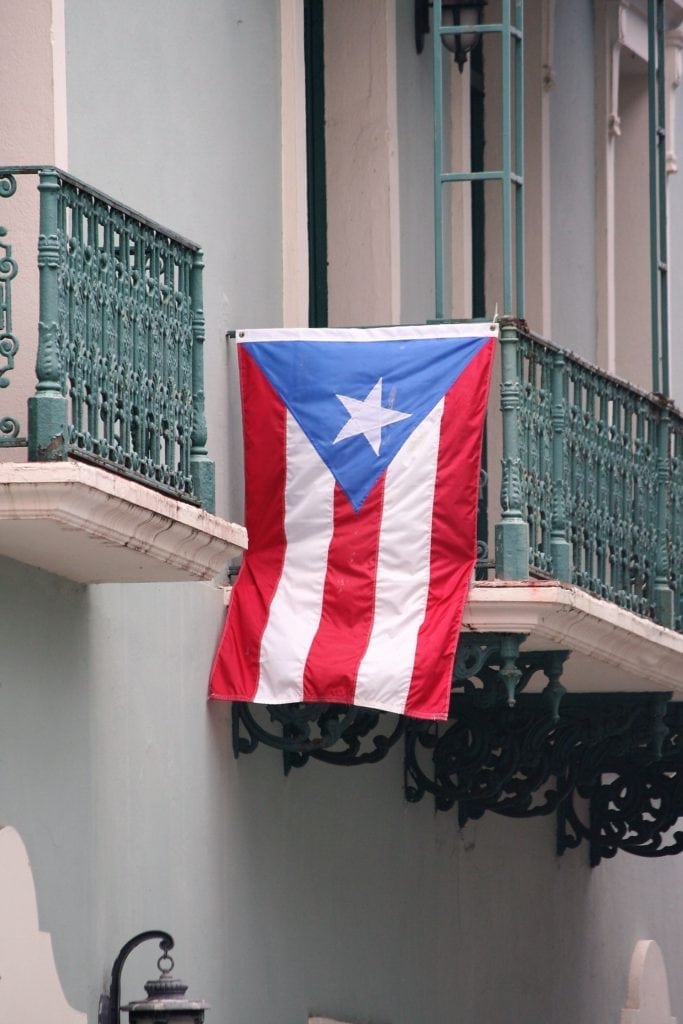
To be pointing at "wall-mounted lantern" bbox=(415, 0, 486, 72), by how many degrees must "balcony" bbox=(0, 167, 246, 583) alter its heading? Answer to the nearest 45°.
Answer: approximately 90° to its left

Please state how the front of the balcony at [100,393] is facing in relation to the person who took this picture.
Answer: facing the viewer and to the right of the viewer

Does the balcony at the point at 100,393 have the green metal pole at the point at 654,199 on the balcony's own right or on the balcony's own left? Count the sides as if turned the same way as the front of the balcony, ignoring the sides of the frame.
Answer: on the balcony's own left

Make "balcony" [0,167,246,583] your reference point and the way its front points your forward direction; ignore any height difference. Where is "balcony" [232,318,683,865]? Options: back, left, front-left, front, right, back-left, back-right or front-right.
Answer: left

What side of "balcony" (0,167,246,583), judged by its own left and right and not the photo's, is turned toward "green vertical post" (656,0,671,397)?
left

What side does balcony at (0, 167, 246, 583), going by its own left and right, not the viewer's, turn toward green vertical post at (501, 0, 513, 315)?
left

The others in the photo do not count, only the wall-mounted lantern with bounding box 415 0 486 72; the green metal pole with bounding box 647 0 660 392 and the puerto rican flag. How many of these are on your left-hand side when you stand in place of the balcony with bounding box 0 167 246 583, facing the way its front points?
3

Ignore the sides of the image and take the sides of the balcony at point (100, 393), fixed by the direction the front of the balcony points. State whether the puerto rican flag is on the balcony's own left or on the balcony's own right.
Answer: on the balcony's own left

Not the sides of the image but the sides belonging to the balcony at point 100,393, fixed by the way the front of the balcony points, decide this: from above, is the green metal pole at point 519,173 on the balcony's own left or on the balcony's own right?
on the balcony's own left
